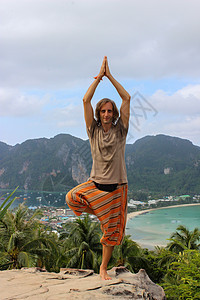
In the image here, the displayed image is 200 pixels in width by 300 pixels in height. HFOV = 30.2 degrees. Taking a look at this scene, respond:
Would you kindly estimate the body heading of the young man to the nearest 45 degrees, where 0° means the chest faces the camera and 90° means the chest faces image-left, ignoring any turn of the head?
approximately 0°

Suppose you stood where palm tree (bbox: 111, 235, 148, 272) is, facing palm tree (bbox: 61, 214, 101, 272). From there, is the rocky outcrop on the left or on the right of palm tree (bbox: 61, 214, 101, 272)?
left

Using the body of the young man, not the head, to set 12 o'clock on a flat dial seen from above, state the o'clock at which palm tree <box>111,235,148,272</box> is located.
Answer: The palm tree is roughly at 6 o'clock from the young man.

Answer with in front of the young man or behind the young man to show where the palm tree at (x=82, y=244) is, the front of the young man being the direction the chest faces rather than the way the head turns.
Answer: behind

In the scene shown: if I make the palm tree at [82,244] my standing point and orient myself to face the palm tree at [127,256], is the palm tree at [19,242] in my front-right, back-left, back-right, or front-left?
back-right

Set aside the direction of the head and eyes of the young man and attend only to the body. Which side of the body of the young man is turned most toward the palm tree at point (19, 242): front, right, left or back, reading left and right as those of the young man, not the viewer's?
back
